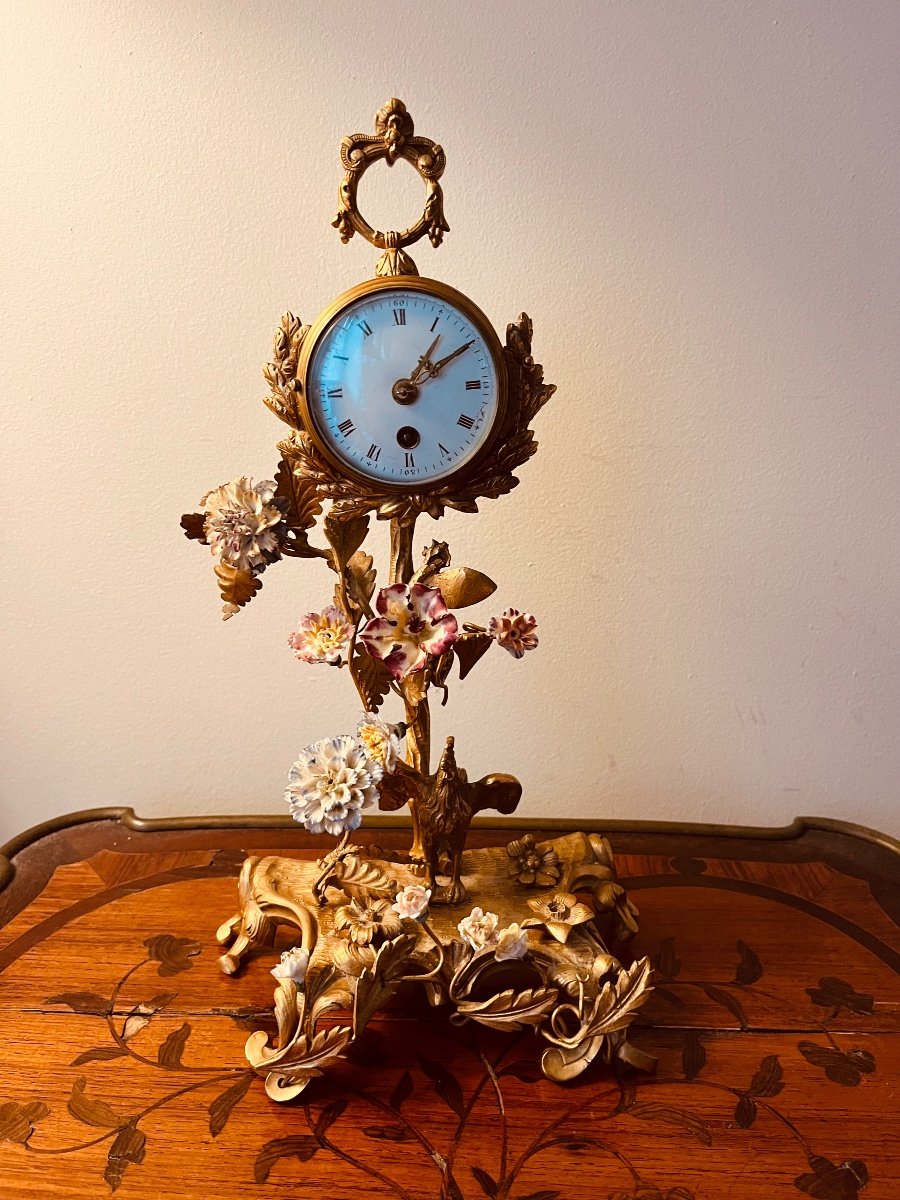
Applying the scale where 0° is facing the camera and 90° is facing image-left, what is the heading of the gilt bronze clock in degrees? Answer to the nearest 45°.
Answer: approximately 0°
